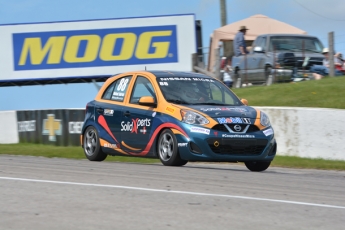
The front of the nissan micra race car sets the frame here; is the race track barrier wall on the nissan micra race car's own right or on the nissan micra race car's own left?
on the nissan micra race car's own left

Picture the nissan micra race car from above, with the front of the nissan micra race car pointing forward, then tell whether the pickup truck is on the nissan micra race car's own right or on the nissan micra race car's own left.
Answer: on the nissan micra race car's own left

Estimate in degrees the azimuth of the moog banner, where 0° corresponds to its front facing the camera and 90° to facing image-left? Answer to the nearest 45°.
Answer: approximately 0°

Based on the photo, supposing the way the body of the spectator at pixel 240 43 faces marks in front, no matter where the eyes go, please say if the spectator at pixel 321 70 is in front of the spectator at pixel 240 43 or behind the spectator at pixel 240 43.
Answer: in front

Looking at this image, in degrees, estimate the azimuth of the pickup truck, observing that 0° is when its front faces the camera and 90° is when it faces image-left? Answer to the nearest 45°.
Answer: approximately 315°

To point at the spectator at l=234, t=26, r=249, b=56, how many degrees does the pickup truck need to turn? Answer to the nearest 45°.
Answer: approximately 180°

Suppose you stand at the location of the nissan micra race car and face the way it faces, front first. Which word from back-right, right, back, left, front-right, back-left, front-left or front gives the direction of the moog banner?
back-left
